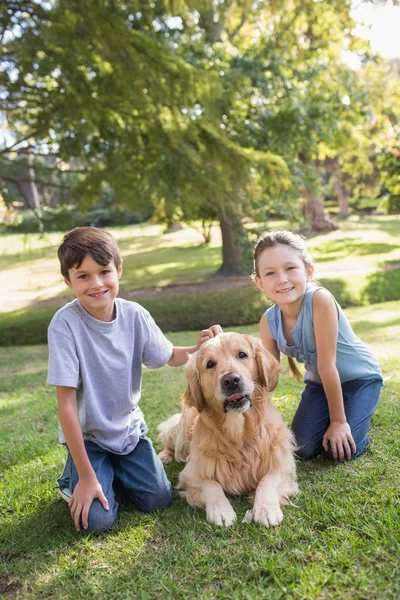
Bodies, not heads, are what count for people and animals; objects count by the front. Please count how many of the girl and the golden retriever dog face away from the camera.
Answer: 0

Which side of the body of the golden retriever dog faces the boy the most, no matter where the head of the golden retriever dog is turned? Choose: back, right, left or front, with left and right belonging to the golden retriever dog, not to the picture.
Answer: right

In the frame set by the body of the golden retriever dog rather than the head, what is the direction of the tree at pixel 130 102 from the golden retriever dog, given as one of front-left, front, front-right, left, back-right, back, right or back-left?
back

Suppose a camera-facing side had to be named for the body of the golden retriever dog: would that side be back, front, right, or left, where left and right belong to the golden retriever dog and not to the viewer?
front

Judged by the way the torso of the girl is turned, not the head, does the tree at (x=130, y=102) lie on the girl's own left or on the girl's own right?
on the girl's own right

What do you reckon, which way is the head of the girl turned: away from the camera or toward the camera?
toward the camera

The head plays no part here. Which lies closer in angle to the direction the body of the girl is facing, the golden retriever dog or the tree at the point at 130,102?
the golden retriever dog

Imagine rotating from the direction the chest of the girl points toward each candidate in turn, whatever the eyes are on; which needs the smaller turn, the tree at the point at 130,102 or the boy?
the boy

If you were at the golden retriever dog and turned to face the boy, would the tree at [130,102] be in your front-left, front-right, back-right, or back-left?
front-right

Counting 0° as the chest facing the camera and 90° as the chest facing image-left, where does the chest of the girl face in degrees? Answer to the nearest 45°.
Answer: approximately 45°

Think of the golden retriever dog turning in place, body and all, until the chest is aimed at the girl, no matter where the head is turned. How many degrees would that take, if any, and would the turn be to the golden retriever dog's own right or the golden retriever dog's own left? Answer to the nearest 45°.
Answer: approximately 135° to the golden retriever dog's own left
